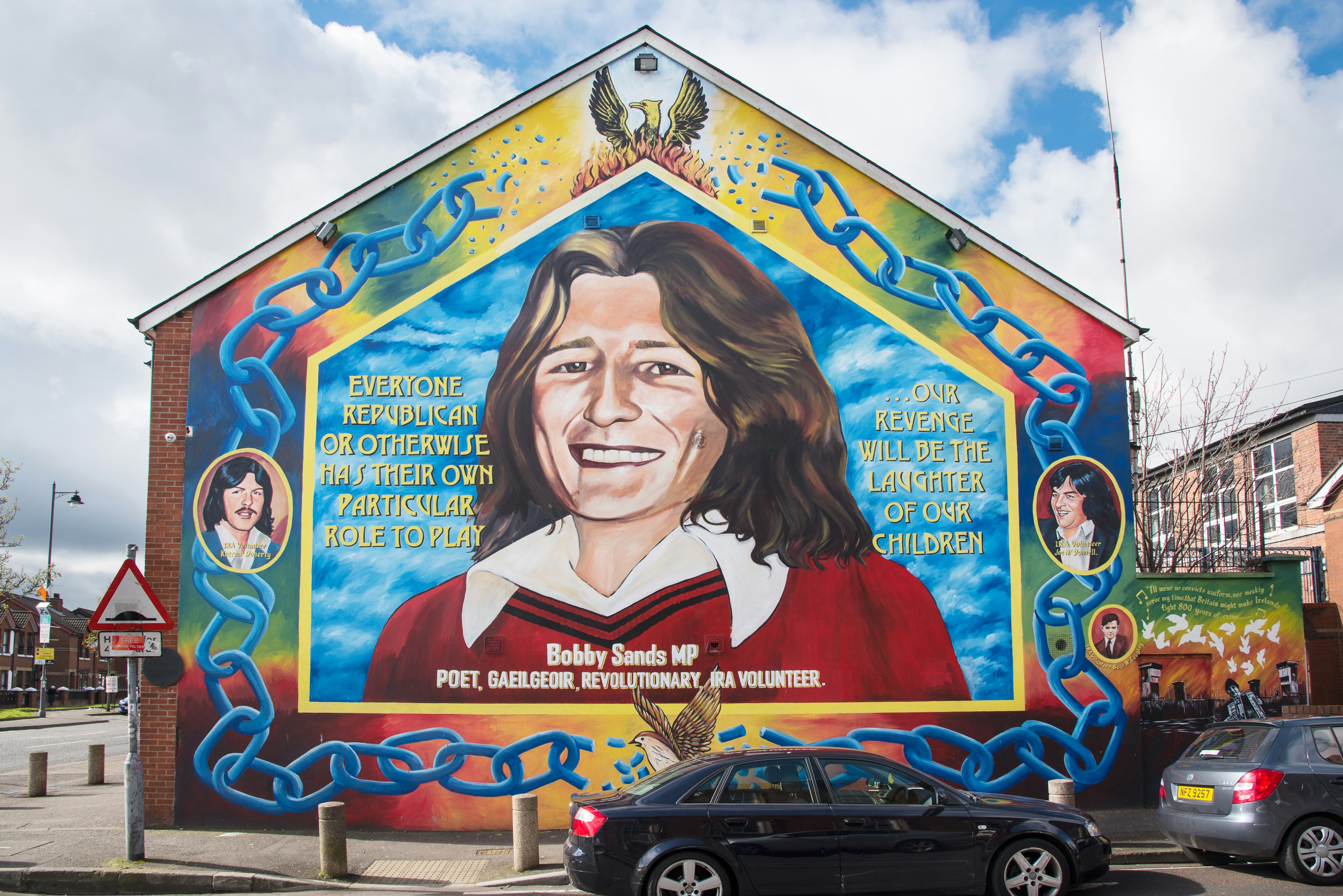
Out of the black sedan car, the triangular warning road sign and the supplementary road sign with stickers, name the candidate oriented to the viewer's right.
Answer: the black sedan car

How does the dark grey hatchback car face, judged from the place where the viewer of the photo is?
facing away from the viewer and to the right of the viewer

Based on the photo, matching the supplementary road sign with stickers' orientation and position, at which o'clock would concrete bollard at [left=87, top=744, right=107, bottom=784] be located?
The concrete bollard is roughly at 6 o'clock from the supplementary road sign with stickers.

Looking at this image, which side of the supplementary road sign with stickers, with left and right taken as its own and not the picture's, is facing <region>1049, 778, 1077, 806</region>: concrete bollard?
left

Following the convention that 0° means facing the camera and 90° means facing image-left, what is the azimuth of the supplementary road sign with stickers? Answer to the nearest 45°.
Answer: approximately 0°

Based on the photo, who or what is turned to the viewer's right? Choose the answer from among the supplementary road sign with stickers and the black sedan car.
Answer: the black sedan car

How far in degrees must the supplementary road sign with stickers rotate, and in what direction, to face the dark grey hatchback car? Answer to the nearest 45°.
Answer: approximately 45° to its left

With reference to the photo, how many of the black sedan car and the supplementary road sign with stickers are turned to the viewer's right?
1

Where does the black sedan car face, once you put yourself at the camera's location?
facing to the right of the viewer
